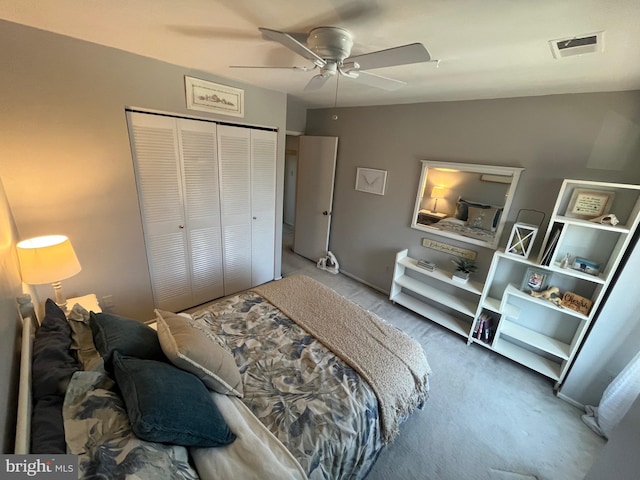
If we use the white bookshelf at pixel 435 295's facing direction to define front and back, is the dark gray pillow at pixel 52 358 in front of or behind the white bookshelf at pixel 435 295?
in front

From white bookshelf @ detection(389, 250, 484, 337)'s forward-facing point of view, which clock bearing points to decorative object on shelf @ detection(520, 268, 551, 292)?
The decorative object on shelf is roughly at 8 o'clock from the white bookshelf.

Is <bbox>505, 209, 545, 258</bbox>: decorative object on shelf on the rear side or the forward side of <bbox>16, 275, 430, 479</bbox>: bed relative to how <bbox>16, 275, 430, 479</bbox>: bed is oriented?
on the forward side

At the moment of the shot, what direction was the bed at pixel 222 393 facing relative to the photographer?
facing away from the viewer and to the right of the viewer

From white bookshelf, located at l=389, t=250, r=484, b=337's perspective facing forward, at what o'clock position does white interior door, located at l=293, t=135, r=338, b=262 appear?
The white interior door is roughly at 2 o'clock from the white bookshelf.

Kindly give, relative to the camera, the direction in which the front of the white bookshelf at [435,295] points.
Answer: facing the viewer and to the left of the viewer

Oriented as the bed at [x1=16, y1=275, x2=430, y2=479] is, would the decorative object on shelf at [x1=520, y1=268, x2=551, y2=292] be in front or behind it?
in front
